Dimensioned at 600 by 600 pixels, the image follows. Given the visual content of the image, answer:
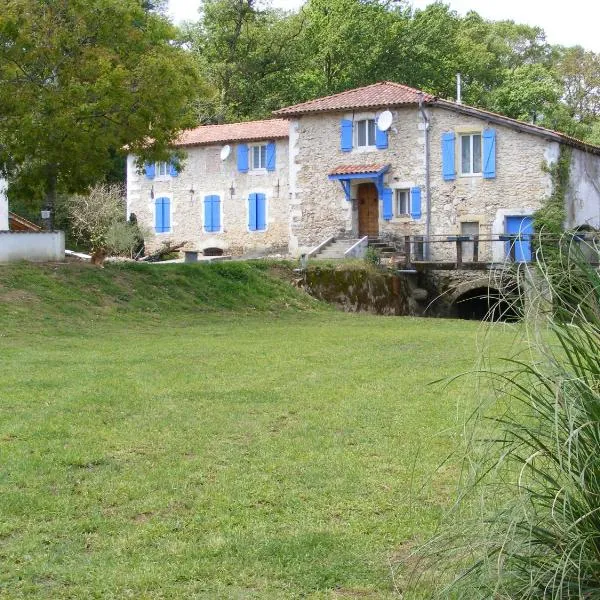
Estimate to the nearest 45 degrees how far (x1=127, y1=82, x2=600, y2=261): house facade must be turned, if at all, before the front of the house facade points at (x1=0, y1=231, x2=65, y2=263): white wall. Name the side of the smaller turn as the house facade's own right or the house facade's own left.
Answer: approximately 45° to the house facade's own right

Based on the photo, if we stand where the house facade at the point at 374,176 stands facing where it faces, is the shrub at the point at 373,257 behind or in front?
in front

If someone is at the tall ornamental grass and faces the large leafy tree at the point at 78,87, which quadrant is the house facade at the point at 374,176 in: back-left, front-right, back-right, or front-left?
front-right

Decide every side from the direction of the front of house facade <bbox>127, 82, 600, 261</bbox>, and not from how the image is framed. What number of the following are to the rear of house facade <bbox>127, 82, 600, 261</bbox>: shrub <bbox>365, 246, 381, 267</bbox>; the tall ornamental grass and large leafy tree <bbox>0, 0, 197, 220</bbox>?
0

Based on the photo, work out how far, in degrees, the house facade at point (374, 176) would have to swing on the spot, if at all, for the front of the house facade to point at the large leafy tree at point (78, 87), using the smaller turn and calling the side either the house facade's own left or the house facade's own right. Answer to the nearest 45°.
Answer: approximately 45° to the house facade's own right

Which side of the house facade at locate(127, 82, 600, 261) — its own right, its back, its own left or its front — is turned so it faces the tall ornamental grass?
front

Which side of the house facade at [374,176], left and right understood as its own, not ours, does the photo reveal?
front

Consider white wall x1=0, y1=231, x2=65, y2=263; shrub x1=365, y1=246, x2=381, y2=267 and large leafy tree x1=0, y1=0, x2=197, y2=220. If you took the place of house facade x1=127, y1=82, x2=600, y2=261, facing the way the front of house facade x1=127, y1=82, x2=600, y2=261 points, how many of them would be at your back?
0

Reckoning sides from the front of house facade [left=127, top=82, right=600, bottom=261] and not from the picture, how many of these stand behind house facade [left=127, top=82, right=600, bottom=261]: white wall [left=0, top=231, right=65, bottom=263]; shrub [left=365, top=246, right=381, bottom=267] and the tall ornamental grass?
0
